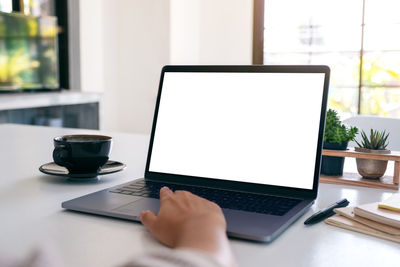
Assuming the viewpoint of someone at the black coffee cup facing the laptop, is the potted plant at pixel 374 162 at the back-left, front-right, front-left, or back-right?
front-left

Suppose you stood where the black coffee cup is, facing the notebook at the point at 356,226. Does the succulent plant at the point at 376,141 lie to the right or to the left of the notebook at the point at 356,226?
left

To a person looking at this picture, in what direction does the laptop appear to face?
facing the viewer and to the left of the viewer
